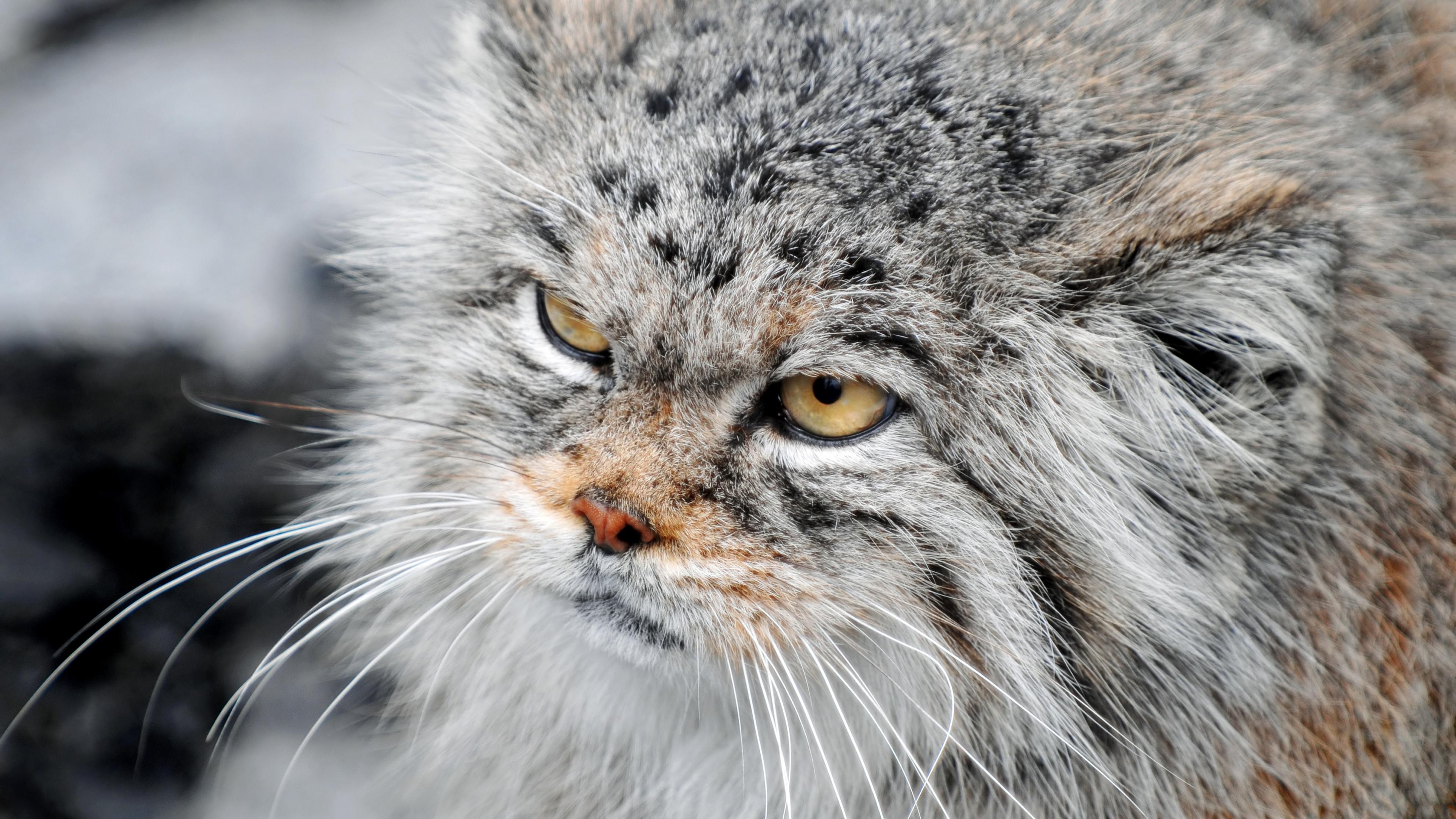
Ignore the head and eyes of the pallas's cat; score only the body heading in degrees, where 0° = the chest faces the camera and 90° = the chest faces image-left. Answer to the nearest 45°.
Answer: approximately 45°
